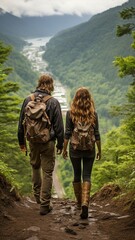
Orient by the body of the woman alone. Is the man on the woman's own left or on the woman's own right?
on the woman's own left

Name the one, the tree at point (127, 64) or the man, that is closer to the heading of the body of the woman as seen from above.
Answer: the tree

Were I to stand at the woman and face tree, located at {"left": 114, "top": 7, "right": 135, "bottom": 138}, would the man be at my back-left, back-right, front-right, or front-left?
back-left

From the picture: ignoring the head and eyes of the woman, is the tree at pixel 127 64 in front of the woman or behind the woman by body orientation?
in front

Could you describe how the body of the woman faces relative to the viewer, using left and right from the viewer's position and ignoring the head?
facing away from the viewer

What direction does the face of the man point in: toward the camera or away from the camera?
away from the camera

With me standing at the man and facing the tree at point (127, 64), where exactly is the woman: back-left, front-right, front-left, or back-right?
front-right

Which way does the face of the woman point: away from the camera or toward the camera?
away from the camera
